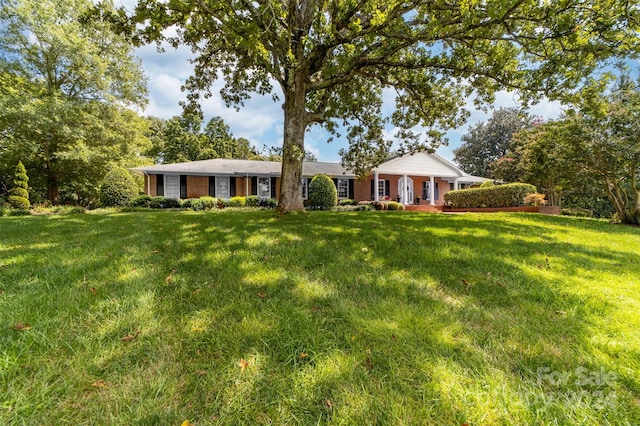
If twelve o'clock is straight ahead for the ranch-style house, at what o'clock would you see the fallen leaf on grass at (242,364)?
The fallen leaf on grass is roughly at 12 o'clock from the ranch-style house.

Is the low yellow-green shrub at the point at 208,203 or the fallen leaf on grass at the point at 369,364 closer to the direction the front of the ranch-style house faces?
the fallen leaf on grass

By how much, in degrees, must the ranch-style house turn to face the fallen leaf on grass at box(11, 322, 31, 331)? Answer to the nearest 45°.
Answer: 0° — it already faces it

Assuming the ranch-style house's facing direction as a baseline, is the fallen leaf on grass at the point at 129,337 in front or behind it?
in front

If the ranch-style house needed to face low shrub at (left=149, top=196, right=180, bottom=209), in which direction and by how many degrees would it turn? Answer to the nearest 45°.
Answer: approximately 45° to its right

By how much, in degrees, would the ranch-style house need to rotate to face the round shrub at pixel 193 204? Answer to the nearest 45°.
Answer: approximately 45° to its right

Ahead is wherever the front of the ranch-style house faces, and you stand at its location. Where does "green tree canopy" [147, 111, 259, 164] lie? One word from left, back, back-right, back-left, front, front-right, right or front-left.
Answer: back-right

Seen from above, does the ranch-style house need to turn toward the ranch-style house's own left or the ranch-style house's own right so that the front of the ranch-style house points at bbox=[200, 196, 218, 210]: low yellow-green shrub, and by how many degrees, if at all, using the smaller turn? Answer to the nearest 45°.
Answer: approximately 45° to the ranch-style house's own right

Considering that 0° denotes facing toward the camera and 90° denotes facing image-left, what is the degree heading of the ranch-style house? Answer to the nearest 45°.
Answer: approximately 0°

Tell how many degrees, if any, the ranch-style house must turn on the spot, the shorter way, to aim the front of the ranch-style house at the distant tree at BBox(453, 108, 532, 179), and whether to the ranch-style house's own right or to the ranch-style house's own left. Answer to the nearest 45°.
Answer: approximately 135° to the ranch-style house's own left

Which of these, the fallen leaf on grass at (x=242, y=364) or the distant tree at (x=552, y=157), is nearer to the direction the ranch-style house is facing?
the fallen leaf on grass

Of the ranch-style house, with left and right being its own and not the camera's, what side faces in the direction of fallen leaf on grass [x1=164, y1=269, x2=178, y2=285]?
front
